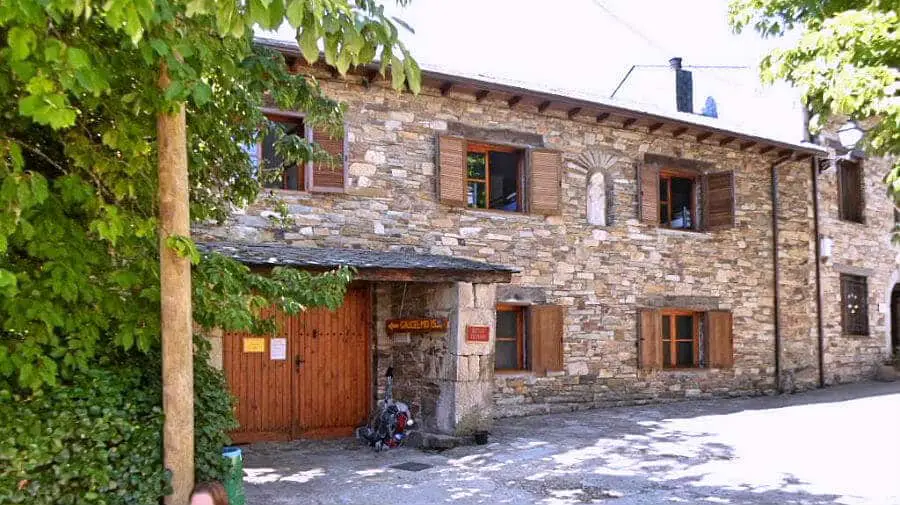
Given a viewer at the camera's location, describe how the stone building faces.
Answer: facing the viewer and to the right of the viewer

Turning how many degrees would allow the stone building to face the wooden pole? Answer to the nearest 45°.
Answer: approximately 45° to its right
